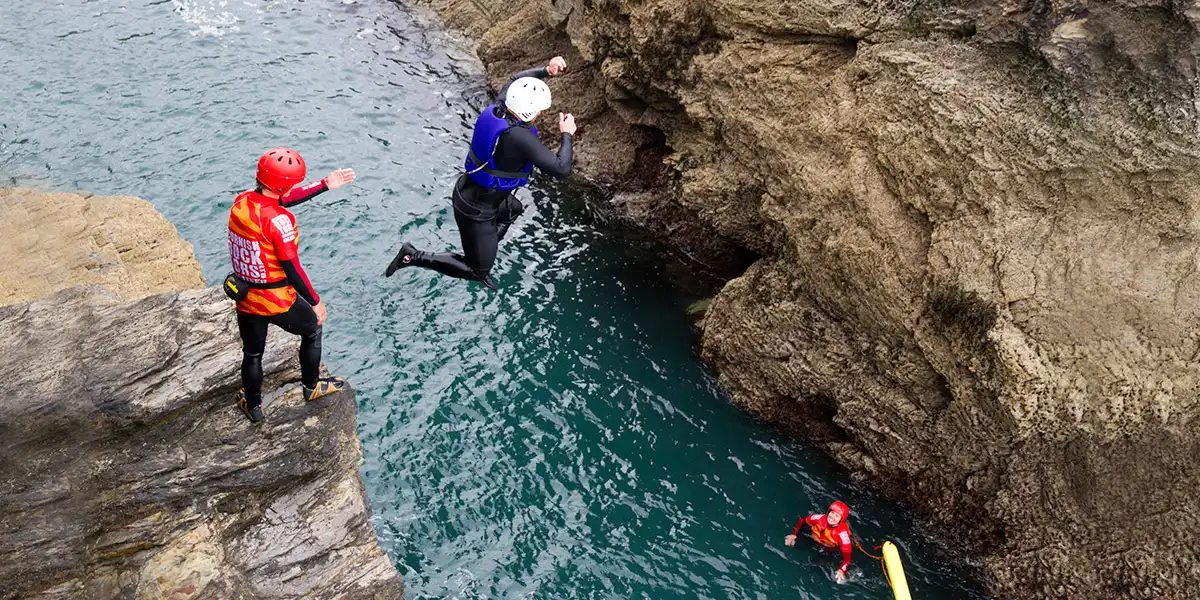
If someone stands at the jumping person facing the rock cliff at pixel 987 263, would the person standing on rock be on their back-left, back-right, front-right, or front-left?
back-right

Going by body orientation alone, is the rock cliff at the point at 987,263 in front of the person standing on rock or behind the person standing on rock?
in front

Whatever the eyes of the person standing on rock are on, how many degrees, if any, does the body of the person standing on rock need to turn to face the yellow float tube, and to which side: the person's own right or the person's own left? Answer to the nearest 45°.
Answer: approximately 45° to the person's own right

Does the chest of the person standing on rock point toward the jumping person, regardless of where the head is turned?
yes

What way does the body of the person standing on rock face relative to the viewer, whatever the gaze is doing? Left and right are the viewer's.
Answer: facing away from the viewer and to the right of the viewer

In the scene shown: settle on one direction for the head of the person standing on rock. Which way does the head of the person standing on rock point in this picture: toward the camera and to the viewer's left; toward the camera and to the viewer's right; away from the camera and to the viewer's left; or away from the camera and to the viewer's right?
away from the camera and to the viewer's right

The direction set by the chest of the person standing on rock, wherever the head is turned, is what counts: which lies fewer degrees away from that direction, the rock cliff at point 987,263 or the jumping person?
the jumping person
